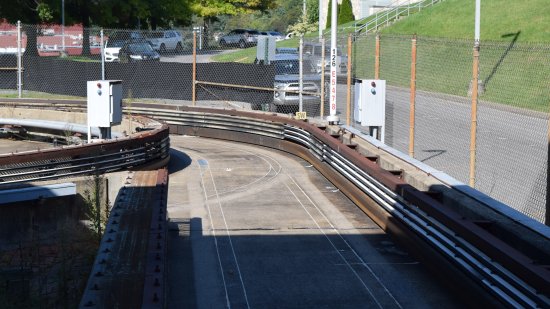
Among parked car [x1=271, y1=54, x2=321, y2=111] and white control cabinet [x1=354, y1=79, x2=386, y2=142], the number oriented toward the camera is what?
2

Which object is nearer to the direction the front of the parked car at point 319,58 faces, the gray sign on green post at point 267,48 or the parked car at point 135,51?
the gray sign on green post

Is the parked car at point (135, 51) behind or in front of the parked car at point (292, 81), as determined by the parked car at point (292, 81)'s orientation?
behind

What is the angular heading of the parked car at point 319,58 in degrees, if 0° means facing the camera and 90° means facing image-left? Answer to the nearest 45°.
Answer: approximately 315°

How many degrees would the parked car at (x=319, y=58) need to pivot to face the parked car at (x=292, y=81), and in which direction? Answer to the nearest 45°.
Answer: approximately 45° to its right

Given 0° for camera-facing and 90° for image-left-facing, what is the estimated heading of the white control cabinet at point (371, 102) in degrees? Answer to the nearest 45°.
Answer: approximately 0°

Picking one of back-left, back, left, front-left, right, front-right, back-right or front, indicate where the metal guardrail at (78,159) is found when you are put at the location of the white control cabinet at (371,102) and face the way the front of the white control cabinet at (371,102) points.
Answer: front-right

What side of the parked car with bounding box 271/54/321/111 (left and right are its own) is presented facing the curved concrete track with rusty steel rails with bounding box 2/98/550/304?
front

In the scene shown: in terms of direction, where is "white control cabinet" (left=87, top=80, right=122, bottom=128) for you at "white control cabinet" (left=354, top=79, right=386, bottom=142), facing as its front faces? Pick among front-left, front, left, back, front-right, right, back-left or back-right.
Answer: right

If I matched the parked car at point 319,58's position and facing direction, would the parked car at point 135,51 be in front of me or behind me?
behind

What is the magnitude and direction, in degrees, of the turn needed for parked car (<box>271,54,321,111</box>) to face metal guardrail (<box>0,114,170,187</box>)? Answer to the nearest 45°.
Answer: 0° — it already faces it

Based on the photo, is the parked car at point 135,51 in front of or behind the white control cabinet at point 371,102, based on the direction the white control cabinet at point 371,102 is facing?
behind
